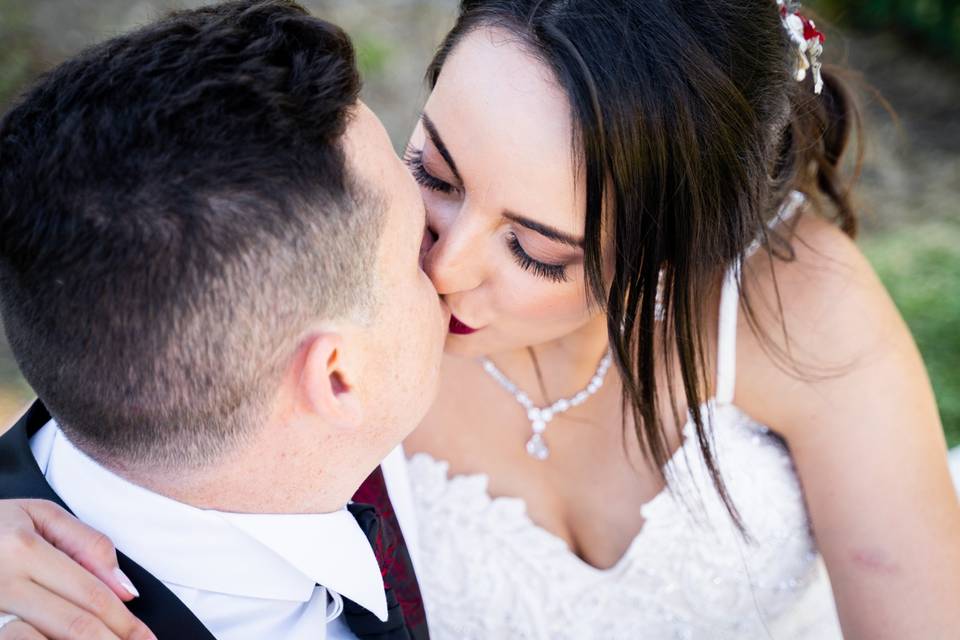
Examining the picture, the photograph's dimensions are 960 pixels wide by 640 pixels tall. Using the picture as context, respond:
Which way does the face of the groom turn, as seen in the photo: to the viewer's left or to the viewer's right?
to the viewer's right

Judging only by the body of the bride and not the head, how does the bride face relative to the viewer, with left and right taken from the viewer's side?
facing the viewer and to the left of the viewer

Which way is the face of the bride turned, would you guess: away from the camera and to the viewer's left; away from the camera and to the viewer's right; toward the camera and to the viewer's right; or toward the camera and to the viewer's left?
toward the camera and to the viewer's left
